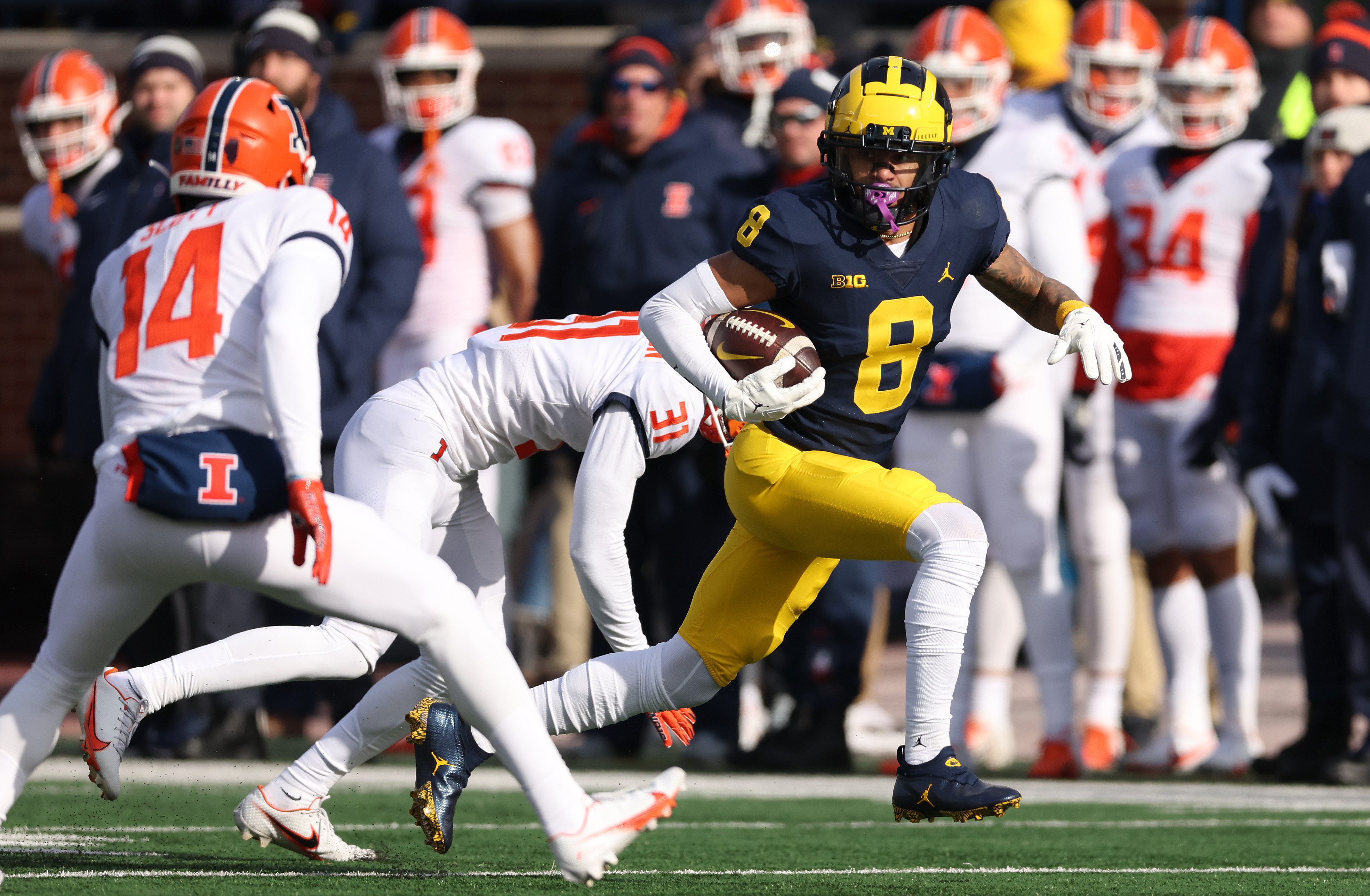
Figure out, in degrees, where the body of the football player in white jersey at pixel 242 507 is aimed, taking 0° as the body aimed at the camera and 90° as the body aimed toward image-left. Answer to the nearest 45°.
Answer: approximately 225°

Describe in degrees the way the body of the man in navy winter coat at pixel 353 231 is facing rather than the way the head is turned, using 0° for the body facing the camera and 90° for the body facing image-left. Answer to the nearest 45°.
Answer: approximately 45°

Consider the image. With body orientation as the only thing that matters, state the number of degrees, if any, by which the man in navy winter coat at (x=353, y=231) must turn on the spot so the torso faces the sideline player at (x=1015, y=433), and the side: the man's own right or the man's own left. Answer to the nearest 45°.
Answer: approximately 135° to the man's own left

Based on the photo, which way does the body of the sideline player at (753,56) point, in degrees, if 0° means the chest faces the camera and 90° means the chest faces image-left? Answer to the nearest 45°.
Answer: approximately 0°

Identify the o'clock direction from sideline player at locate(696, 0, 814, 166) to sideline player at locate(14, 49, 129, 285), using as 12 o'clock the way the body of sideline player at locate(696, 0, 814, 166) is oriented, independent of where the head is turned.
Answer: sideline player at locate(14, 49, 129, 285) is roughly at 3 o'clock from sideline player at locate(696, 0, 814, 166).

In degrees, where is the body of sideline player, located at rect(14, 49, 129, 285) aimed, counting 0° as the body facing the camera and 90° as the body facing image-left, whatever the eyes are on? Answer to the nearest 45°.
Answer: approximately 45°

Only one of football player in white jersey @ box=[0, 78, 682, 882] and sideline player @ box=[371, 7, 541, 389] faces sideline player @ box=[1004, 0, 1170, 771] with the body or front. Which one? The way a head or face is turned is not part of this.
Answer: the football player in white jersey

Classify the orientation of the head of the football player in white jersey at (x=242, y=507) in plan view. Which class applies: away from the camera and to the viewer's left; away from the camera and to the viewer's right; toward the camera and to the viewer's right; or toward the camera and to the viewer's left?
away from the camera and to the viewer's right

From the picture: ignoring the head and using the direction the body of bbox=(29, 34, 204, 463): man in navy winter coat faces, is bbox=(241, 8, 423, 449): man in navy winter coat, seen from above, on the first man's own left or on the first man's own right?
on the first man's own left

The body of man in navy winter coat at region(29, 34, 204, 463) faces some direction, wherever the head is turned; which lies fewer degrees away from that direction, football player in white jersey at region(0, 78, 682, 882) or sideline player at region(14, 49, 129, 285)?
the football player in white jersey

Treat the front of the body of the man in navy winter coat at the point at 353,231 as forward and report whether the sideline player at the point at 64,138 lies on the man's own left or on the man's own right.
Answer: on the man's own right

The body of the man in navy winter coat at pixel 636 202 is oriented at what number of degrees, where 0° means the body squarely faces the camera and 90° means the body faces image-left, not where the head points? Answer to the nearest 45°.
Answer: approximately 0°
